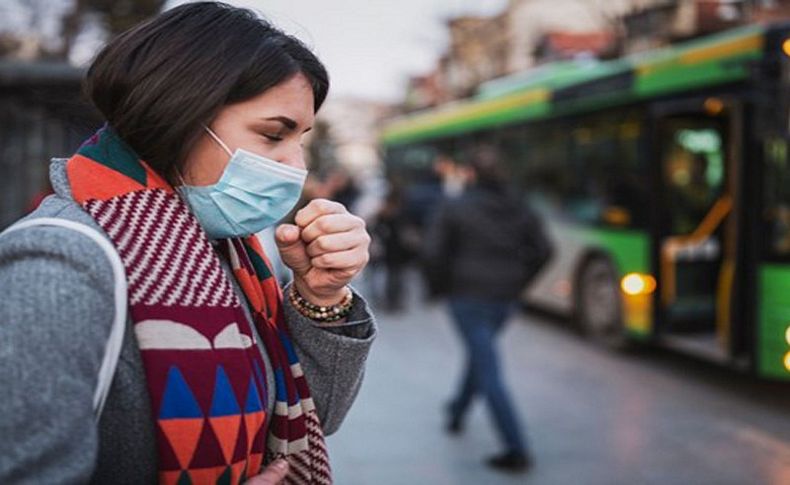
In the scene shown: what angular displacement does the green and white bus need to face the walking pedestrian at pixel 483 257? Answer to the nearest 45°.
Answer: approximately 90° to its right

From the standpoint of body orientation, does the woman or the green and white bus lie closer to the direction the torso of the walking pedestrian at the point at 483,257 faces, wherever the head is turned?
the green and white bus

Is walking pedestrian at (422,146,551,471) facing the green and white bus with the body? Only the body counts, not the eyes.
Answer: no

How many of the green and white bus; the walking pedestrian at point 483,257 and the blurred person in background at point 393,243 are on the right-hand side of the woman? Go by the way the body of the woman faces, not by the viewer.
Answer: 0

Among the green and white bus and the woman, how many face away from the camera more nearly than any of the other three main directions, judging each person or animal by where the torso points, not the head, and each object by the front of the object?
0

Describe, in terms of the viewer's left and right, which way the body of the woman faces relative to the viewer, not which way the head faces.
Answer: facing the viewer and to the right of the viewer

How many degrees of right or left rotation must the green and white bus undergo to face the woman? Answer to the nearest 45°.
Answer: approximately 45° to its right

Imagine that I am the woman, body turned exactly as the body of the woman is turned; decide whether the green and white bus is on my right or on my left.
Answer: on my left

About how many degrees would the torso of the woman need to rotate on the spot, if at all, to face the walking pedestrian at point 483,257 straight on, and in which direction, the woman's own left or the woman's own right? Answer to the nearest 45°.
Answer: approximately 90° to the woman's own left

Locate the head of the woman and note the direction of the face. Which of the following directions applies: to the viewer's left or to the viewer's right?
to the viewer's right

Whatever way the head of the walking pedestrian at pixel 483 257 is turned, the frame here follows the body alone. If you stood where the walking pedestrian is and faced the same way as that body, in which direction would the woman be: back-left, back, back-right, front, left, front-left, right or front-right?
back-left

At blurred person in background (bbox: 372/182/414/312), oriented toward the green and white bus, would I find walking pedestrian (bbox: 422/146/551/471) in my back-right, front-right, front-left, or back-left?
front-right

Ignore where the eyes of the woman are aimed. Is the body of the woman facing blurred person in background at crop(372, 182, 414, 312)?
no

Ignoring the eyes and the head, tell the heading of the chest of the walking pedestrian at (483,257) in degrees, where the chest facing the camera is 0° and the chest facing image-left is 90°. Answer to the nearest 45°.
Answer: approximately 135°

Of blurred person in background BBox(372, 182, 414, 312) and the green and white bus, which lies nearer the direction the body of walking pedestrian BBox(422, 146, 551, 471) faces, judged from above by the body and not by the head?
the blurred person in background
